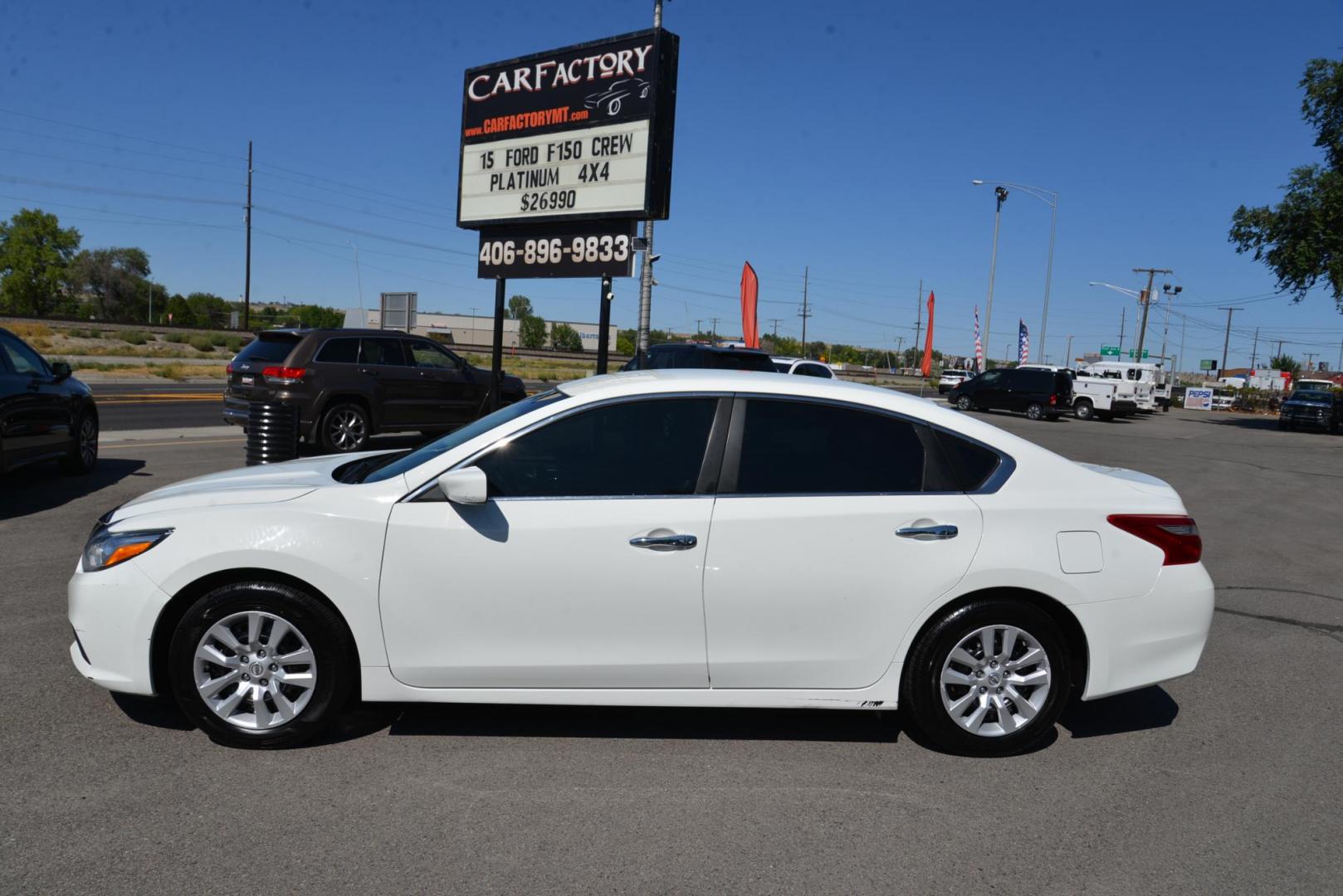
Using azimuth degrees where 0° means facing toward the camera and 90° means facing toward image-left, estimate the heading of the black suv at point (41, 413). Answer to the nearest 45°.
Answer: approximately 225°

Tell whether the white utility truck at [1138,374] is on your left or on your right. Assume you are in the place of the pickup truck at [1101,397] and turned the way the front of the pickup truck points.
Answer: on your right

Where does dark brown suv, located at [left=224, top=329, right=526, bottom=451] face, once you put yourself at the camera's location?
facing away from the viewer and to the right of the viewer

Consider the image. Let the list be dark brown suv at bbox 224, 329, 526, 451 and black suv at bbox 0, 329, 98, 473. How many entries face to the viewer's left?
0

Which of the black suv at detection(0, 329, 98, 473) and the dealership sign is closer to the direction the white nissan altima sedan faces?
the black suv

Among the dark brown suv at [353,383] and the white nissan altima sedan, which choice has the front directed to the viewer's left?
the white nissan altima sedan

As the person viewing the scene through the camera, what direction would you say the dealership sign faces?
facing the viewer and to the left of the viewer

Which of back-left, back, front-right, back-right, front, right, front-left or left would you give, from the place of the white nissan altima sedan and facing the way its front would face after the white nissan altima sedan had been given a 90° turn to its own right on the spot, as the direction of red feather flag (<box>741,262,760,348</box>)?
front

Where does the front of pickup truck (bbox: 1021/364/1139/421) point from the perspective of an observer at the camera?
facing away from the viewer and to the left of the viewer

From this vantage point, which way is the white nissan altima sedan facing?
to the viewer's left
